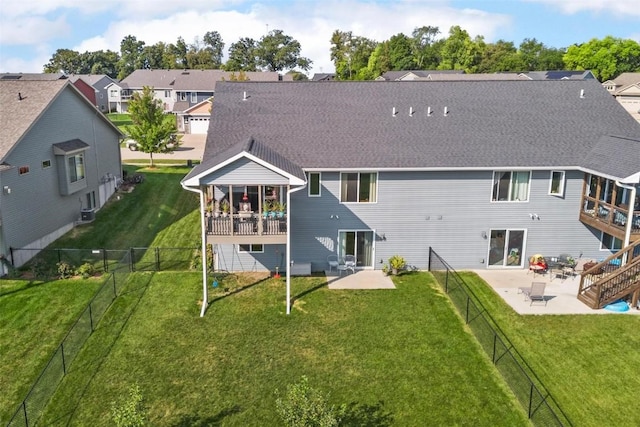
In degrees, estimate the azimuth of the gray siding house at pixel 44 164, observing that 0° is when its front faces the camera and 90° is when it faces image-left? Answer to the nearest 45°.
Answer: approximately 225°

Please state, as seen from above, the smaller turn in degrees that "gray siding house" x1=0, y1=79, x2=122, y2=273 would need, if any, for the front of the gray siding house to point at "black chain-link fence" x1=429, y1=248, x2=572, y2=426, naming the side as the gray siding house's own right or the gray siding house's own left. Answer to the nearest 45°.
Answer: approximately 90° to the gray siding house's own right

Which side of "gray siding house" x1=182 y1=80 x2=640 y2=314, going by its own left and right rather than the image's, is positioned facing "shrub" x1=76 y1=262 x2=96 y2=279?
left

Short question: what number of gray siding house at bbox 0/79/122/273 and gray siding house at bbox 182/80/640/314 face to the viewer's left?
0

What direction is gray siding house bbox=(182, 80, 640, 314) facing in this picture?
away from the camera

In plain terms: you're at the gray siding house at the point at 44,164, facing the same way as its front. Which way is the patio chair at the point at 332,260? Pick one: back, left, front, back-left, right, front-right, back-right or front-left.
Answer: right

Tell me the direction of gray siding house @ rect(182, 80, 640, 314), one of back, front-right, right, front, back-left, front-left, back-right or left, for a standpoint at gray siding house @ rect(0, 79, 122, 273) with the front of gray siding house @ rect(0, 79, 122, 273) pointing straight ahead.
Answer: right

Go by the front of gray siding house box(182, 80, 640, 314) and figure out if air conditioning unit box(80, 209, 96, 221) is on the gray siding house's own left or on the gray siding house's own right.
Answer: on the gray siding house's own left

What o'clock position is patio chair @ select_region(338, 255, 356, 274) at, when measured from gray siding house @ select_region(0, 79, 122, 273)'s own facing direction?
The patio chair is roughly at 3 o'clock from the gray siding house.

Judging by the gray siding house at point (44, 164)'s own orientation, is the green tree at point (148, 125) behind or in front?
in front

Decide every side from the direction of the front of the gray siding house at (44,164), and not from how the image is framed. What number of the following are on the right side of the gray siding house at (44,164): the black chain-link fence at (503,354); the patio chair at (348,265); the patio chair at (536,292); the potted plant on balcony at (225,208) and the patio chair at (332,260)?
5

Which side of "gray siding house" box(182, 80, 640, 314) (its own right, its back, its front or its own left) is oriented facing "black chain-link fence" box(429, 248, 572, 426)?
back
